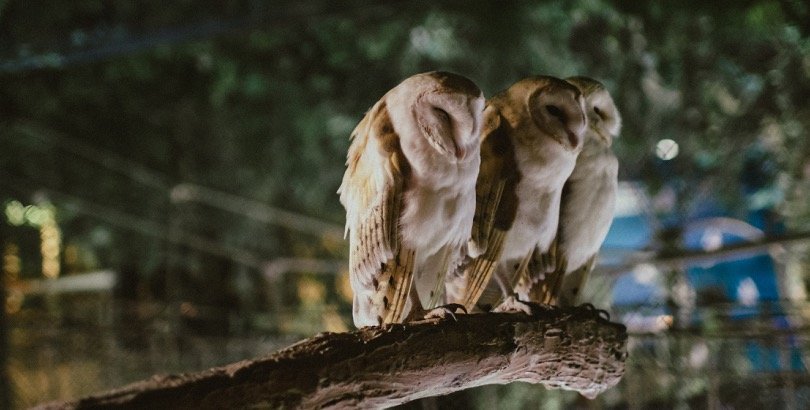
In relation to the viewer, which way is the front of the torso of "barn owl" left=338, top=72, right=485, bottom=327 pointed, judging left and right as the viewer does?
facing the viewer and to the right of the viewer
